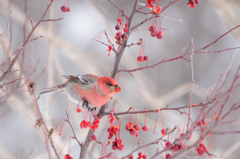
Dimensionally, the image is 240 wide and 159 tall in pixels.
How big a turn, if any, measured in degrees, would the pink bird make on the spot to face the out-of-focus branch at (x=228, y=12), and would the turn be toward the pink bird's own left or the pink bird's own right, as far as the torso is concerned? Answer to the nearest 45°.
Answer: approximately 45° to the pink bird's own left

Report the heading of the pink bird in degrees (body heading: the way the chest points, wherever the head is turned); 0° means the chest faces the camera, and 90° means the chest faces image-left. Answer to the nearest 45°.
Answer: approximately 270°
